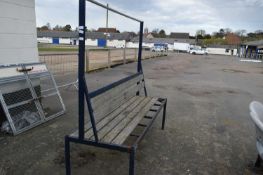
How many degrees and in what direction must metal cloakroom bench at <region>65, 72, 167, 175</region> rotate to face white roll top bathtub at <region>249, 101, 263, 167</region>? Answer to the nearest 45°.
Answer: approximately 45° to its left

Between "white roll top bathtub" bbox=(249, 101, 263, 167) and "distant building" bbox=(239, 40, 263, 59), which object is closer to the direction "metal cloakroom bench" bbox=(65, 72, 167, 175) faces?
the white roll top bathtub

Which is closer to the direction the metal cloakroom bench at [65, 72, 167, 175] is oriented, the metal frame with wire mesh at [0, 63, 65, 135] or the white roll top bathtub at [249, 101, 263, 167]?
the white roll top bathtub

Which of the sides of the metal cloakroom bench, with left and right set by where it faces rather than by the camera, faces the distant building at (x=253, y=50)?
left

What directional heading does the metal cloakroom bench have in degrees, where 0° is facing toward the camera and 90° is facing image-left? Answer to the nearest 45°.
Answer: approximately 315°

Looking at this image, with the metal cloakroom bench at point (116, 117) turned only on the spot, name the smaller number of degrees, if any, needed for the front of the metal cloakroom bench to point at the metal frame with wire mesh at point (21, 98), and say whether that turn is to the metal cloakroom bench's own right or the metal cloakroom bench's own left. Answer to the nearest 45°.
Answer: approximately 180°
